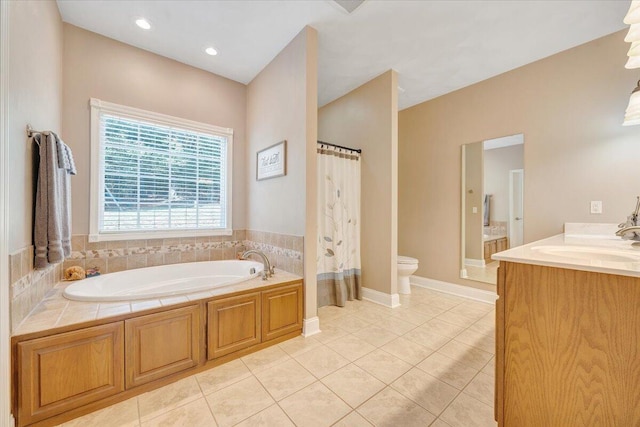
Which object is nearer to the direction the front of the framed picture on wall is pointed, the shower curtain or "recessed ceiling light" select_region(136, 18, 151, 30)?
the recessed ceiling light

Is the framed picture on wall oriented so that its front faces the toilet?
no

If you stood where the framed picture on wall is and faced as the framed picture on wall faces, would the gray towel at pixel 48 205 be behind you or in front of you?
in front

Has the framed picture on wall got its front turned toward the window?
no

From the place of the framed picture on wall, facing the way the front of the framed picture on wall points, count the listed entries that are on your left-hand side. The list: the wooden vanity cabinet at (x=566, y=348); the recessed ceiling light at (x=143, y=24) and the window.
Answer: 1

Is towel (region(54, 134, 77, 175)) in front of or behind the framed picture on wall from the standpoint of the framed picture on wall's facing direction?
in front

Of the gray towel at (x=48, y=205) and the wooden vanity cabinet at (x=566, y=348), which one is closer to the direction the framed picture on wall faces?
the gray towel

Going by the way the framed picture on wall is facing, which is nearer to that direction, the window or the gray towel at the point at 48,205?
the gray towel
